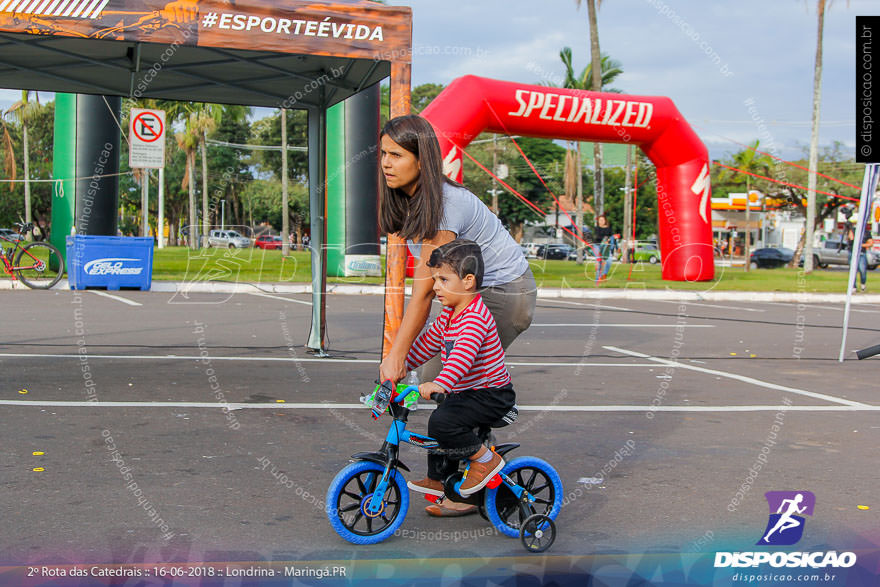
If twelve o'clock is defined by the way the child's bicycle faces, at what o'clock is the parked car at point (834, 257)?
The parked car is roughly at 4 o'clock from the child's bicycle.

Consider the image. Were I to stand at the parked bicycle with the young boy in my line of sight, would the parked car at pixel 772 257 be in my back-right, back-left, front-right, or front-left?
back-left

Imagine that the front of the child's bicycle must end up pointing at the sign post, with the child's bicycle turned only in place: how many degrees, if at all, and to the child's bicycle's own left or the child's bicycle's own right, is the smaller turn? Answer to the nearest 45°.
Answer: approximately 45° to the child's bicycle's own right

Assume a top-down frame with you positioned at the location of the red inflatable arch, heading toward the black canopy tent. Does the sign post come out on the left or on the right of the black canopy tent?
right

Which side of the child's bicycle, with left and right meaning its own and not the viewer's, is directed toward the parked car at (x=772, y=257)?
right

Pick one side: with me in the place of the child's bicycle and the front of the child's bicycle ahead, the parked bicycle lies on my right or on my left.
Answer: on my right

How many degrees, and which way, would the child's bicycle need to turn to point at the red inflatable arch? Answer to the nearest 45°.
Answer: approximately 90° to its right

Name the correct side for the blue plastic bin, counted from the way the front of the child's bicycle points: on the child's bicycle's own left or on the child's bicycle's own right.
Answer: on the child's bicycle's own right

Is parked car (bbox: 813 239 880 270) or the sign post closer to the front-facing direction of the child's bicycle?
the sign post

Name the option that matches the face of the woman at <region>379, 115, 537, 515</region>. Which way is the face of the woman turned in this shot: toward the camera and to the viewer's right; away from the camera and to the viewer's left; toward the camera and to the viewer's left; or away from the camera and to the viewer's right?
toward the camera and to the viewer's left

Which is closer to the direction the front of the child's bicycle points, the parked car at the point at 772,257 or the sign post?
the sign post

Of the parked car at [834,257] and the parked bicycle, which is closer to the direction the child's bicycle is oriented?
the parked bicycle

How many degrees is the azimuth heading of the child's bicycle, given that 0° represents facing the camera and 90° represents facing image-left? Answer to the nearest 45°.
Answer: approximately 90°
